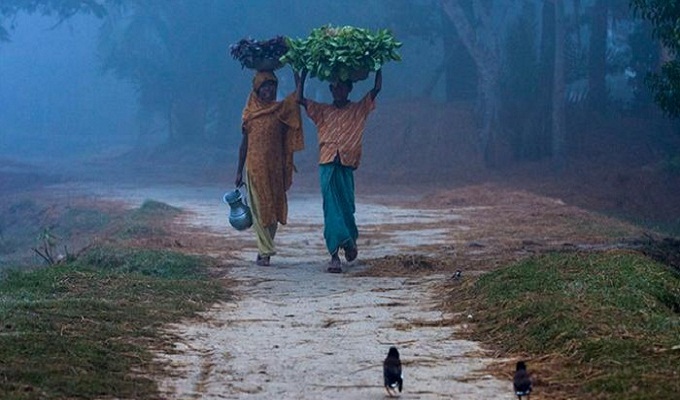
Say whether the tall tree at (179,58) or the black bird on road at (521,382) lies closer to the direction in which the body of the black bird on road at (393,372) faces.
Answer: the tall tree

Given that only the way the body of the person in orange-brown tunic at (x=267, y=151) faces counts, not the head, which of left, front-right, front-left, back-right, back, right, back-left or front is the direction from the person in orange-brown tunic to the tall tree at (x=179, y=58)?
back

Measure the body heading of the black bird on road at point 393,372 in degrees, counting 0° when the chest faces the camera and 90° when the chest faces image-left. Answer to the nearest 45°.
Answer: approximately 180°

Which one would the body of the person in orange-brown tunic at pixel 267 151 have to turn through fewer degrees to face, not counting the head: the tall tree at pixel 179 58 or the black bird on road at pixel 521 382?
the black bird on road

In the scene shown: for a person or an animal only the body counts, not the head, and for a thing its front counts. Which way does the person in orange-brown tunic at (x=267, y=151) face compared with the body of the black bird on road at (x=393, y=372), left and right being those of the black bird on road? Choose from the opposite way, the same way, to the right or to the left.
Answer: the opposite way

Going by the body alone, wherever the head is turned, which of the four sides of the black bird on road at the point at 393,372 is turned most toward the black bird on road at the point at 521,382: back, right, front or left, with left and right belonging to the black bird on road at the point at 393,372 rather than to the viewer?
right

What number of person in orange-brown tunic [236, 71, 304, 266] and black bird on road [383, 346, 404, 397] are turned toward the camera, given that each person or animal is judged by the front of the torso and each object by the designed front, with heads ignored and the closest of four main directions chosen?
1

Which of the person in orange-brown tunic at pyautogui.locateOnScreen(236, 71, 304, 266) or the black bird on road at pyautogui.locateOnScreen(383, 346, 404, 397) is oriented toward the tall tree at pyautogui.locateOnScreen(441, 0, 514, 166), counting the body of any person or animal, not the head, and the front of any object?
the black bird on road

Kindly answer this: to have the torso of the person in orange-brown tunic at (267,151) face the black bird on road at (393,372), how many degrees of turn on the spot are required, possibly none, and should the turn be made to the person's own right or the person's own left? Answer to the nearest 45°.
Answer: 0° — they already face it
